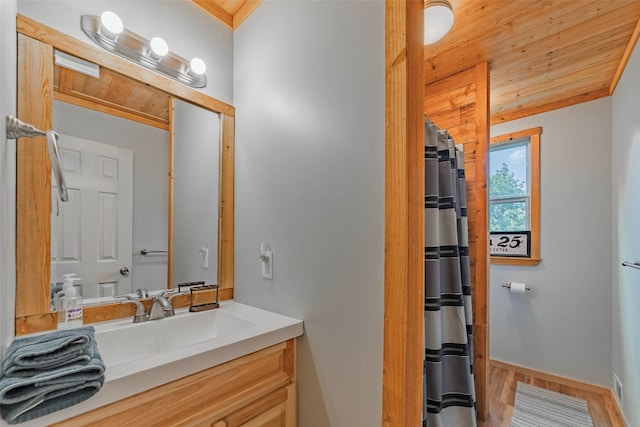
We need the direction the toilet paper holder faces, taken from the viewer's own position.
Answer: facing the viewer

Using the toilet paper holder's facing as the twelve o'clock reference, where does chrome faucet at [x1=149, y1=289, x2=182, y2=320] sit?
The chrome faucet is roughly at 1 o'clock from the toilet paper holder.

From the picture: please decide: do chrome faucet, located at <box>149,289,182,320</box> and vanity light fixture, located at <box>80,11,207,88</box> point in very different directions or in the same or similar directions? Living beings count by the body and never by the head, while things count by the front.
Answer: same or similar directions

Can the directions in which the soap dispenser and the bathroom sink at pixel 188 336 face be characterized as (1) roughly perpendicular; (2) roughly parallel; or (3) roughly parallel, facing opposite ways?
roughly parallel

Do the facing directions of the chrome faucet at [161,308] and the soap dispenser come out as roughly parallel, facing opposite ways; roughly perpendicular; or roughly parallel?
roughly parallel

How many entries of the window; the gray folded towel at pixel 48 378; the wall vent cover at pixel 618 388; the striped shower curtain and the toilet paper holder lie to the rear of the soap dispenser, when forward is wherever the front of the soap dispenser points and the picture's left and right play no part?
0

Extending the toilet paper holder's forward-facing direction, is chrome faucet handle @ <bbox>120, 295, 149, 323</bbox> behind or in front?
in front

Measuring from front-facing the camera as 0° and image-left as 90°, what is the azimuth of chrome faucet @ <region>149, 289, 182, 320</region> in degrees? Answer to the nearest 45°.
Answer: approximately 315°

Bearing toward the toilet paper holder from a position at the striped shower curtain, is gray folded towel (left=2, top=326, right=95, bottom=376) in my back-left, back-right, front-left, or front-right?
back-left

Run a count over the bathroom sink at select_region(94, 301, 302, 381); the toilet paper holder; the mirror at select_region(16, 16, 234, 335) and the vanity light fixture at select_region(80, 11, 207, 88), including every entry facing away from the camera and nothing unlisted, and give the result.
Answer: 0

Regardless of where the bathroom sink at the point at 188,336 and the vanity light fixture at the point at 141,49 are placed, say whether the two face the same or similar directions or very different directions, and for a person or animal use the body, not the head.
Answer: same or similar directions

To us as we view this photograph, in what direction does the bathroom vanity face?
facing the viewer and to the right of the viewer

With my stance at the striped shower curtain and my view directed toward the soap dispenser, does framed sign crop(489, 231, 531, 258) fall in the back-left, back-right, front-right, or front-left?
back-right

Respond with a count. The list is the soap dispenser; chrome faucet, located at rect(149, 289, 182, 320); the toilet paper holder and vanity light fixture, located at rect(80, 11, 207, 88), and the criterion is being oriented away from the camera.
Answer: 0

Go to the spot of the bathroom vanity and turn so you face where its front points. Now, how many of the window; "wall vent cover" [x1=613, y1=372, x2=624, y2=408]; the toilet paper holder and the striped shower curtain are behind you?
0

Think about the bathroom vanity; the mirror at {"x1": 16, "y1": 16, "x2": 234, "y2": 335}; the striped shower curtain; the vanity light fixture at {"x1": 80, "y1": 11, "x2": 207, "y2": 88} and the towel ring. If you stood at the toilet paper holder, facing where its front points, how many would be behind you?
0

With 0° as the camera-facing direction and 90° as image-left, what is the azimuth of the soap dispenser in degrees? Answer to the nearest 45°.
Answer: approximately 315°
